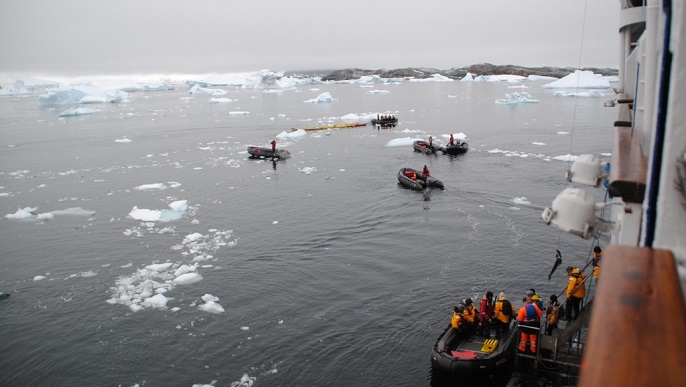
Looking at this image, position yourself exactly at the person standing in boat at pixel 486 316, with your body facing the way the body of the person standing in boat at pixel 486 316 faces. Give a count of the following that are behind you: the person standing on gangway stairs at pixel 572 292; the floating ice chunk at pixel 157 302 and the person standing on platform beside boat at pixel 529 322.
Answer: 1

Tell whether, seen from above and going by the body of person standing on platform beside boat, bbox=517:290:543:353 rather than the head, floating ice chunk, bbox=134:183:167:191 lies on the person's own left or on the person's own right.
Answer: on the person's own left

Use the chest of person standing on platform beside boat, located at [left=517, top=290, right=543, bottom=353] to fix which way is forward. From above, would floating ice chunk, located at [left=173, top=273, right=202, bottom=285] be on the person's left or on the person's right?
on the person's left

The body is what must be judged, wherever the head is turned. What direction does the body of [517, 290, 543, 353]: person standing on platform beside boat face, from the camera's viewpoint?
away from the camera

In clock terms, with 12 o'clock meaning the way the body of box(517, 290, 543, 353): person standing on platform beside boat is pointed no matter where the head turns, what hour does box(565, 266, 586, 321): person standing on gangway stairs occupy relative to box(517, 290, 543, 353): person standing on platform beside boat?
box(565, 266, 586, 321): person standing on gangway stairs is roughly at 1 o'clock from box(517, 290, 543, 353): person standing on platform beside boat.

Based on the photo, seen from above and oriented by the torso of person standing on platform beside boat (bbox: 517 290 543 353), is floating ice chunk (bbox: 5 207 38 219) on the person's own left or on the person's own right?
on the person's own left

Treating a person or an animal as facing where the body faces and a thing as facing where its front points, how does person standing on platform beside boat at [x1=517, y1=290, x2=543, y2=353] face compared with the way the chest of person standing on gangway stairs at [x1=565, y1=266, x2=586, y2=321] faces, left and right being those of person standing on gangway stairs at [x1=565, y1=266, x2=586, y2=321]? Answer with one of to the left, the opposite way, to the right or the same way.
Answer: to the right

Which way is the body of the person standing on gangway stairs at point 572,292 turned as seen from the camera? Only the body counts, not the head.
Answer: to the viewer's left

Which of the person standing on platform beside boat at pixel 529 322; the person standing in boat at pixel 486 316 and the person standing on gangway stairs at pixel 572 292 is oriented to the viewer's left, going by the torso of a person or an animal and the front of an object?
the person standing on gangway stairs at pixel 572 292

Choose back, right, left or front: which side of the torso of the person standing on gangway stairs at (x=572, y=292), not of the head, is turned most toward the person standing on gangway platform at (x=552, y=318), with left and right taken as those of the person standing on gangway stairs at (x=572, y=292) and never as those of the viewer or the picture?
left
